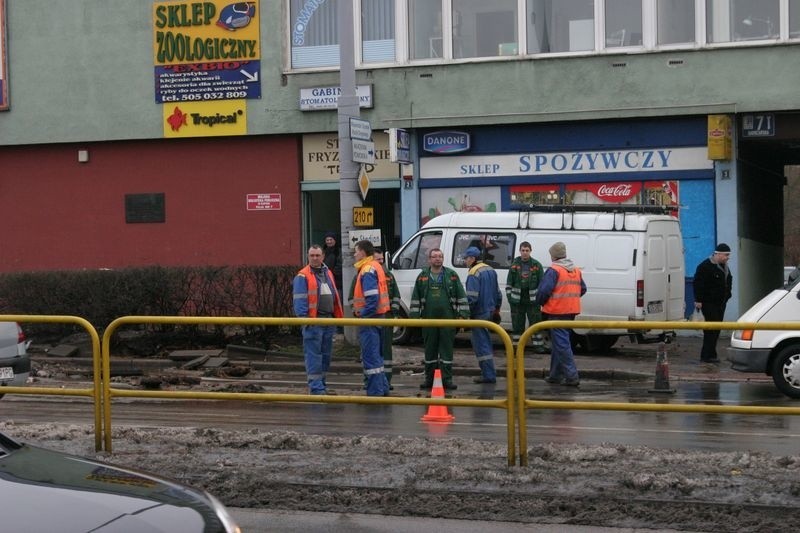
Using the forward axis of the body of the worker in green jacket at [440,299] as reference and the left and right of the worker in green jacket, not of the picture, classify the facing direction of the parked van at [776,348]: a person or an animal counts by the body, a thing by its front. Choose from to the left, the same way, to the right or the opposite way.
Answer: to the right

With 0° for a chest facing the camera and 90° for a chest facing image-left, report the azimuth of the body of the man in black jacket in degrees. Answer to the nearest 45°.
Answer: approximately 315°

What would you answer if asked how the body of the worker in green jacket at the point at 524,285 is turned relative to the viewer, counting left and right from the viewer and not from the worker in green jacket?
facing the viewer

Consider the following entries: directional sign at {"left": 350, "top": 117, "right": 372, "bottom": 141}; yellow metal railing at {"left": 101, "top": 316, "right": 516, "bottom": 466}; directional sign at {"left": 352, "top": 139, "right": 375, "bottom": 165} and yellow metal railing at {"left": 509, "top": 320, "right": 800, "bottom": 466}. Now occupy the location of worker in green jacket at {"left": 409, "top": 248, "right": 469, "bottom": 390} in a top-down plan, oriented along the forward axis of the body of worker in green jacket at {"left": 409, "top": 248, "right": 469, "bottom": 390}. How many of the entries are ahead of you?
2

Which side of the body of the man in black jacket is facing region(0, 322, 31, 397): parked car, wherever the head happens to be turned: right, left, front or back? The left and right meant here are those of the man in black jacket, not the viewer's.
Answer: right

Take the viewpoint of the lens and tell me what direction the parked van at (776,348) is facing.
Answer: facing to the left of the viewer

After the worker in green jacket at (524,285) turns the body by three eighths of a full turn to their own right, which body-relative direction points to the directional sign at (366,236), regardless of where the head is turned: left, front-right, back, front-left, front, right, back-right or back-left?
front-left

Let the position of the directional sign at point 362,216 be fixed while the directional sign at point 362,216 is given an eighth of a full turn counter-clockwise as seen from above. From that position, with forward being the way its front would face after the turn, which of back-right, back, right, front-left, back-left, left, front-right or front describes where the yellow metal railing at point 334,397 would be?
front-right

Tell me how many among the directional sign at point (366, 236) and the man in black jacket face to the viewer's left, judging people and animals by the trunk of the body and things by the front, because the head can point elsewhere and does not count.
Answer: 0

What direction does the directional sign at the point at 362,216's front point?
toward the camera

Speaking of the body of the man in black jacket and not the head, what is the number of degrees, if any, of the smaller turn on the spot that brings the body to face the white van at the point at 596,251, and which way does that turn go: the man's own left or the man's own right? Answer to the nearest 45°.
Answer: approximately 135° to the man's own right

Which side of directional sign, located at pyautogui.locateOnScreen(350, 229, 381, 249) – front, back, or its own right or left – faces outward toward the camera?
front
